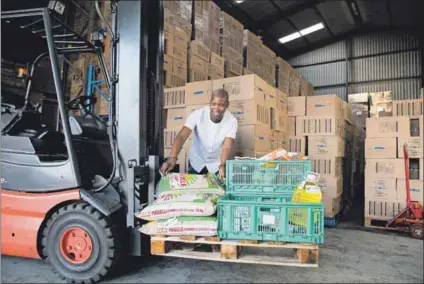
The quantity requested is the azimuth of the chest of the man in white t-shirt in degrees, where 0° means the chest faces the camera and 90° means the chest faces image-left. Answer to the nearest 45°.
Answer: approximately 0°

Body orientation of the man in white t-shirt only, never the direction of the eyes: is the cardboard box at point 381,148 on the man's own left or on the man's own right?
on the man's own left

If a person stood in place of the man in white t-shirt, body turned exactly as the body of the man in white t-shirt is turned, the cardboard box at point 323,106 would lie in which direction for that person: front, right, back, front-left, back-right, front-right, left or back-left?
back-left

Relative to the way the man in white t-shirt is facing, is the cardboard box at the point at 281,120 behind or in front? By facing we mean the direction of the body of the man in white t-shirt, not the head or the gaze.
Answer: behind

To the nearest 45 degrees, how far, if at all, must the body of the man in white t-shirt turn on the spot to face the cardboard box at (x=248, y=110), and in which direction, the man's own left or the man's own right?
approximately 135° to the man's own left

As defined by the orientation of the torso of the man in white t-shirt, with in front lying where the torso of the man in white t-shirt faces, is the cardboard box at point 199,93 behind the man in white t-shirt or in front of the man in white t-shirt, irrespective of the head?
behind

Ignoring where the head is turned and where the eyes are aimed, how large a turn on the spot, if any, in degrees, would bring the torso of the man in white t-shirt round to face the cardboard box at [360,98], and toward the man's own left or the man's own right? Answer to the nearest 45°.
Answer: approximately 135° to the man's own left

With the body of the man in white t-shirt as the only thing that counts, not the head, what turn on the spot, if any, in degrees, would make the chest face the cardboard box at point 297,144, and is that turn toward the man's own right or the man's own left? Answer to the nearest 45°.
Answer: approximately 135° to the man's own left

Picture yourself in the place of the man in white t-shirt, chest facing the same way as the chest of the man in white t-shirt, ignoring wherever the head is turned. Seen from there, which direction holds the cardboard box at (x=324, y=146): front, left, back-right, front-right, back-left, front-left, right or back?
back-left

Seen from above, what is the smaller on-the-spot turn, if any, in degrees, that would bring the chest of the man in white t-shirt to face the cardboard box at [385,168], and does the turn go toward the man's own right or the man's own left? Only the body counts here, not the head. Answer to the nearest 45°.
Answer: approximately 135° to the man's own left

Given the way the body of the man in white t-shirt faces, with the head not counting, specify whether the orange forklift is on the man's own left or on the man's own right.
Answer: on the man's own right

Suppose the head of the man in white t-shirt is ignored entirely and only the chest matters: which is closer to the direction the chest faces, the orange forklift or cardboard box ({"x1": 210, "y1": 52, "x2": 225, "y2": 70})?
the orange forklift

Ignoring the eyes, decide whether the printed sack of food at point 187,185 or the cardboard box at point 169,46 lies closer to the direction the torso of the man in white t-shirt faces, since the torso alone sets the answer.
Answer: the printed sack of food
